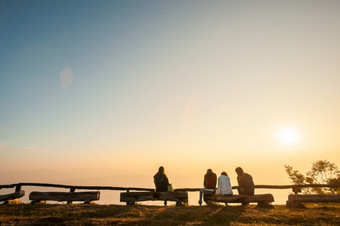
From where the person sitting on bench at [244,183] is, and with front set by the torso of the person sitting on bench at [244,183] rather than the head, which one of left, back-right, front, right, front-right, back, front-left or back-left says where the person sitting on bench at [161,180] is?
front-left

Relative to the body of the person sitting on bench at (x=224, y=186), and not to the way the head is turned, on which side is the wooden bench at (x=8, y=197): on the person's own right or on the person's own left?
on the person's own left

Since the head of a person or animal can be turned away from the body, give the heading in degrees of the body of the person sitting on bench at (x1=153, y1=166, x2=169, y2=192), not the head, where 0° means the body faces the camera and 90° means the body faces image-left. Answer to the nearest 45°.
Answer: approximately 180°

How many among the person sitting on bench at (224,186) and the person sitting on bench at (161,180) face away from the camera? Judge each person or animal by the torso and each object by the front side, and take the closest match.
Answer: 2

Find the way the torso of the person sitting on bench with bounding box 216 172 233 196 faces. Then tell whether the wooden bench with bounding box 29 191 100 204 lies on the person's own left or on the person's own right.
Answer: on the person's own left

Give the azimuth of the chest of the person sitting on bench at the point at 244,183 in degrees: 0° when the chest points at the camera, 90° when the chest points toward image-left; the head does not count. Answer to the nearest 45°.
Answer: approximately 135°

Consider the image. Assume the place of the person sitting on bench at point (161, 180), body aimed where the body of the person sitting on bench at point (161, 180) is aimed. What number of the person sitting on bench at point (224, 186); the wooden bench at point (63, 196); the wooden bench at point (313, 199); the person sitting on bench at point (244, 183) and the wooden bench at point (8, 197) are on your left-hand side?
2

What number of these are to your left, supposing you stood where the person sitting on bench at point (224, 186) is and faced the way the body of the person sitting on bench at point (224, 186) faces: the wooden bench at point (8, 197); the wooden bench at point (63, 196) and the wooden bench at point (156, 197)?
3

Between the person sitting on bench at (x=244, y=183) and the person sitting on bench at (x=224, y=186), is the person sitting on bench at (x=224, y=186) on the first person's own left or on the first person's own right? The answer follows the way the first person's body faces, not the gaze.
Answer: on the first person's own left

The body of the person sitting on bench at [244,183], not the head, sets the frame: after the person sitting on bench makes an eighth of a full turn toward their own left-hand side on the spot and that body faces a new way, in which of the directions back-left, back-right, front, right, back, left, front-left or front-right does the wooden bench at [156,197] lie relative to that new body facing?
front

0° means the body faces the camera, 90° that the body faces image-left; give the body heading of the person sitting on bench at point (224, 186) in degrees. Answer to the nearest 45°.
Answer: approximately 180°
